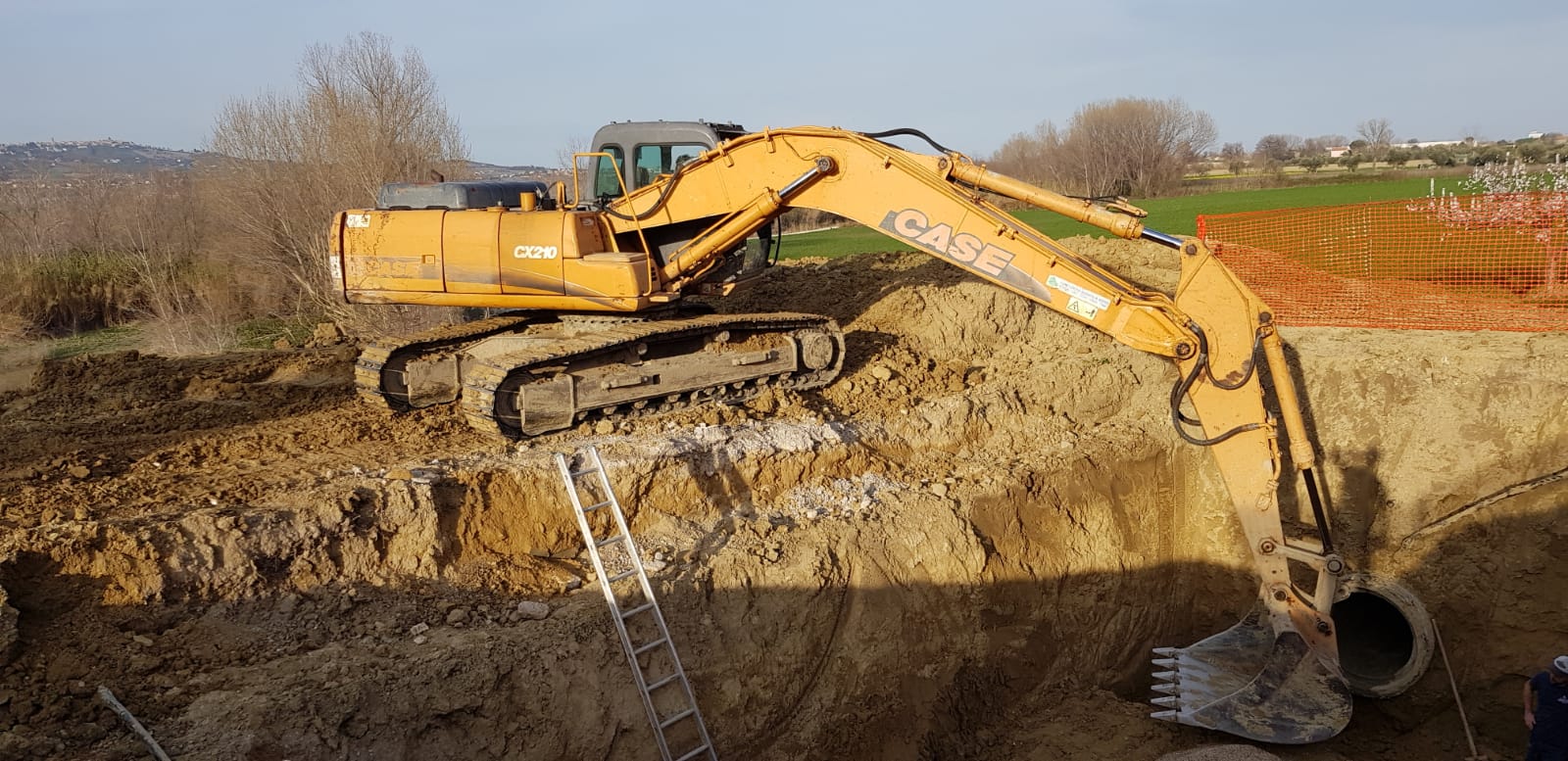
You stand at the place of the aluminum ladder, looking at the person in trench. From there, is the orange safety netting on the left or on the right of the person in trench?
left

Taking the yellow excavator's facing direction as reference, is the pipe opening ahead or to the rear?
ahead

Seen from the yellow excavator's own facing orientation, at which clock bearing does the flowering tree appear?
The flowering tree is roughly at 11 o'clock from the yellow excavator.

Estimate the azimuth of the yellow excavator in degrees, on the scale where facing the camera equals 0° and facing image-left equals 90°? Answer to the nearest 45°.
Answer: approximately 270°

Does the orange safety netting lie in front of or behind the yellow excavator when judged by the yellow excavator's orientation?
in front
